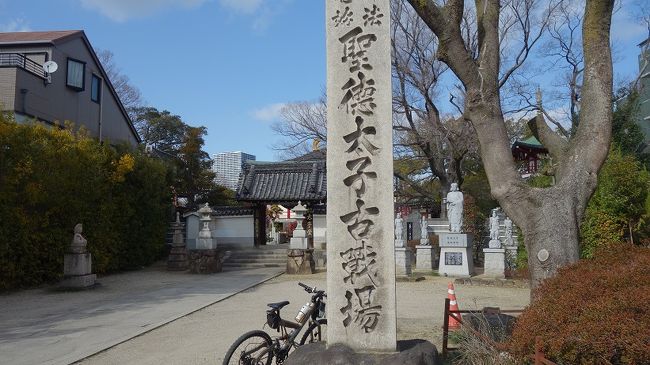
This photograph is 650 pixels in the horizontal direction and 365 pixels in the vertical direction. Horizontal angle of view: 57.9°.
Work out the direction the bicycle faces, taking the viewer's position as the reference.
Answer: facing away from the viewer and to the right of the viewer

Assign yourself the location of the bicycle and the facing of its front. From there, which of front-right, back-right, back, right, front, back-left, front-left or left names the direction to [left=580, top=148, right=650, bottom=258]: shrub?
front

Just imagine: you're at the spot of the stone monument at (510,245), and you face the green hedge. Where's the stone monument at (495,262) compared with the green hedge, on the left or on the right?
left

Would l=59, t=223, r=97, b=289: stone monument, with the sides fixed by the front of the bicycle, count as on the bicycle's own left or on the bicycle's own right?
on the bicycle's own left

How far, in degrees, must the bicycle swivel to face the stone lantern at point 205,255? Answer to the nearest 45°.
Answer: approximately 45° to its left

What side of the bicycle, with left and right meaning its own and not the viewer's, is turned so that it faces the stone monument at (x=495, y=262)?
front

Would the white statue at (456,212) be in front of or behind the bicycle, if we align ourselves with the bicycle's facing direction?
in front

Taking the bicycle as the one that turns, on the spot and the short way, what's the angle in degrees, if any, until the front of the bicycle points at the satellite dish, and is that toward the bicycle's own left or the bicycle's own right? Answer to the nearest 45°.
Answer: approximately 90° to the bicycle's own left

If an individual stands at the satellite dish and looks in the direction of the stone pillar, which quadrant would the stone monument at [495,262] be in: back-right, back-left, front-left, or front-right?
front-left

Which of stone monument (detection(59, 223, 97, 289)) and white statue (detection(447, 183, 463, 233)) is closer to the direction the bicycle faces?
the white statue

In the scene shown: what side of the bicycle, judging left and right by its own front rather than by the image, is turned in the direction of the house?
left

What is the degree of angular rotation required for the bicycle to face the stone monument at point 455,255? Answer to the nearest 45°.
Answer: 0° — it already faces it

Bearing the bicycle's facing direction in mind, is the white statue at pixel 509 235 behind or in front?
in front
